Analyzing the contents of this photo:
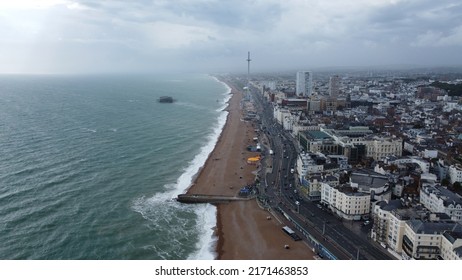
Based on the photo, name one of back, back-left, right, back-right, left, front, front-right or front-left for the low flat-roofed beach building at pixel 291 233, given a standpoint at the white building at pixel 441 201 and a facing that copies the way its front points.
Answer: front

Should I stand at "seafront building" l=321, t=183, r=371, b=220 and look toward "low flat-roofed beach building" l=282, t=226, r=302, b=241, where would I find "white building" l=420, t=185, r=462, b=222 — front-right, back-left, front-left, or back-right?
back-left

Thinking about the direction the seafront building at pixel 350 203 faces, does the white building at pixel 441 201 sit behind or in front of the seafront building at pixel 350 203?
behind

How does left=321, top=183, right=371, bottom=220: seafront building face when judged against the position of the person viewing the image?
facing the viewer and to the left of the viewer

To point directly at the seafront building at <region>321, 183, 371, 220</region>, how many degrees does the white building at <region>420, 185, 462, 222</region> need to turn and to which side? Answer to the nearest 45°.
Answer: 0° — it already faces it

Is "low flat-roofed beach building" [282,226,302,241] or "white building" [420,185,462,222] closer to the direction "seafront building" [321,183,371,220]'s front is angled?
the low flat-roofed beach building

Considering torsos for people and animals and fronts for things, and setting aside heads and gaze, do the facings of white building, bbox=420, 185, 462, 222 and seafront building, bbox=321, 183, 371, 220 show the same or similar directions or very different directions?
same or similar directions

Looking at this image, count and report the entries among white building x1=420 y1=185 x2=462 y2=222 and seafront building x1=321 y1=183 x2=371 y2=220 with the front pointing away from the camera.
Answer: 0

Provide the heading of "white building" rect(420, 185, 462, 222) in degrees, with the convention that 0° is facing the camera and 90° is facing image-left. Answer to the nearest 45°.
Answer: approximately 45°

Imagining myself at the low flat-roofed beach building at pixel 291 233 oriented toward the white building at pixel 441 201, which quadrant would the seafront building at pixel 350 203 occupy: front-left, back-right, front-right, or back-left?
front-left

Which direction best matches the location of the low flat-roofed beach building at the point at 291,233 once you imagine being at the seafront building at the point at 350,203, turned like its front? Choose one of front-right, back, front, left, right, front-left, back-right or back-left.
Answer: front
